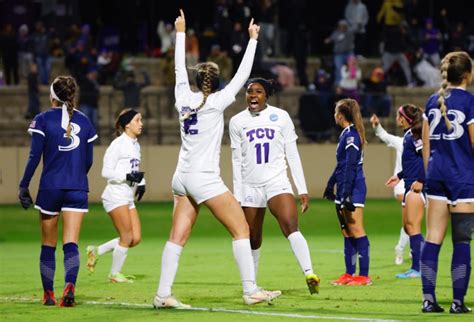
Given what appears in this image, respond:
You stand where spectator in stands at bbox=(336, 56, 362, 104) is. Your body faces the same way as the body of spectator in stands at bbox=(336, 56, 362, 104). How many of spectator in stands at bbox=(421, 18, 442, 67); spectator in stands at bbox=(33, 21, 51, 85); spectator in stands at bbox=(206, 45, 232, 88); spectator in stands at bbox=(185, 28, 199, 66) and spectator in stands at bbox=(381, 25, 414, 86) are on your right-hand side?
3

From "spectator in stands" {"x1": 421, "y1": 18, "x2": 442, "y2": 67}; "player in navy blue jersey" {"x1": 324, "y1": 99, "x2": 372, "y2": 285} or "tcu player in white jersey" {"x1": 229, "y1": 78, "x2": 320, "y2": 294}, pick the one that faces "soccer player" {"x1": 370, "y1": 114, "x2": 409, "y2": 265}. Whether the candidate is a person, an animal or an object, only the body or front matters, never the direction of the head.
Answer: the spectator in stands

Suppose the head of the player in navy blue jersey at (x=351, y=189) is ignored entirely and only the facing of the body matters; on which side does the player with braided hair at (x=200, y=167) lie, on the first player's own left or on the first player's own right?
on the first player's own left

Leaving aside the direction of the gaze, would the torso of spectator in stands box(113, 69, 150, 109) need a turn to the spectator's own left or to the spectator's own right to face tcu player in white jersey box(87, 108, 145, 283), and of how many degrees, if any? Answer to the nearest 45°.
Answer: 0° — they already face them

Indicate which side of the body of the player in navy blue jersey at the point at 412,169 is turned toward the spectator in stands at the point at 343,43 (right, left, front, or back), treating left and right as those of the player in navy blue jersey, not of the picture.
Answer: right

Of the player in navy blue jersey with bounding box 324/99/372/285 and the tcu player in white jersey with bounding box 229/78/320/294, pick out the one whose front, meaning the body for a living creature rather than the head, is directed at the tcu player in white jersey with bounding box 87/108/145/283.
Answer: the player in navy blue jersey

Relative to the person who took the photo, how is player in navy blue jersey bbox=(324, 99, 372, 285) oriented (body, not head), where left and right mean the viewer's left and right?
facing to the left of the viewer

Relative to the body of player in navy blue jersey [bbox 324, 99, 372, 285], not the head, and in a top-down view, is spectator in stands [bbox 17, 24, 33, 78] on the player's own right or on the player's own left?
on the player's own right

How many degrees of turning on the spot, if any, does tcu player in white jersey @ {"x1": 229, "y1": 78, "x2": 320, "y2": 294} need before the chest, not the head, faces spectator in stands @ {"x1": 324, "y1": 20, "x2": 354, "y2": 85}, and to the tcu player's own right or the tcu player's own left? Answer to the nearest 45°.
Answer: approximately 180°

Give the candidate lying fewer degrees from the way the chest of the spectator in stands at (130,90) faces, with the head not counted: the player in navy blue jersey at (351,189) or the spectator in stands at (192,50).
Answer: the player in navy blue jersey

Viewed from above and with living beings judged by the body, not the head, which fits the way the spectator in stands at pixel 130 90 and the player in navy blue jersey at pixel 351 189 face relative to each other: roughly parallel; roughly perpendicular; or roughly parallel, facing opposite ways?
roughly perpendicular

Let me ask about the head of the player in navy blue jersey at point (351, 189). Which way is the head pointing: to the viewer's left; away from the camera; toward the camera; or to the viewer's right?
to the viewer's left

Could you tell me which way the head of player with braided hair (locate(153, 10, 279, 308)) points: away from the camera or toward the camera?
away from the camera
